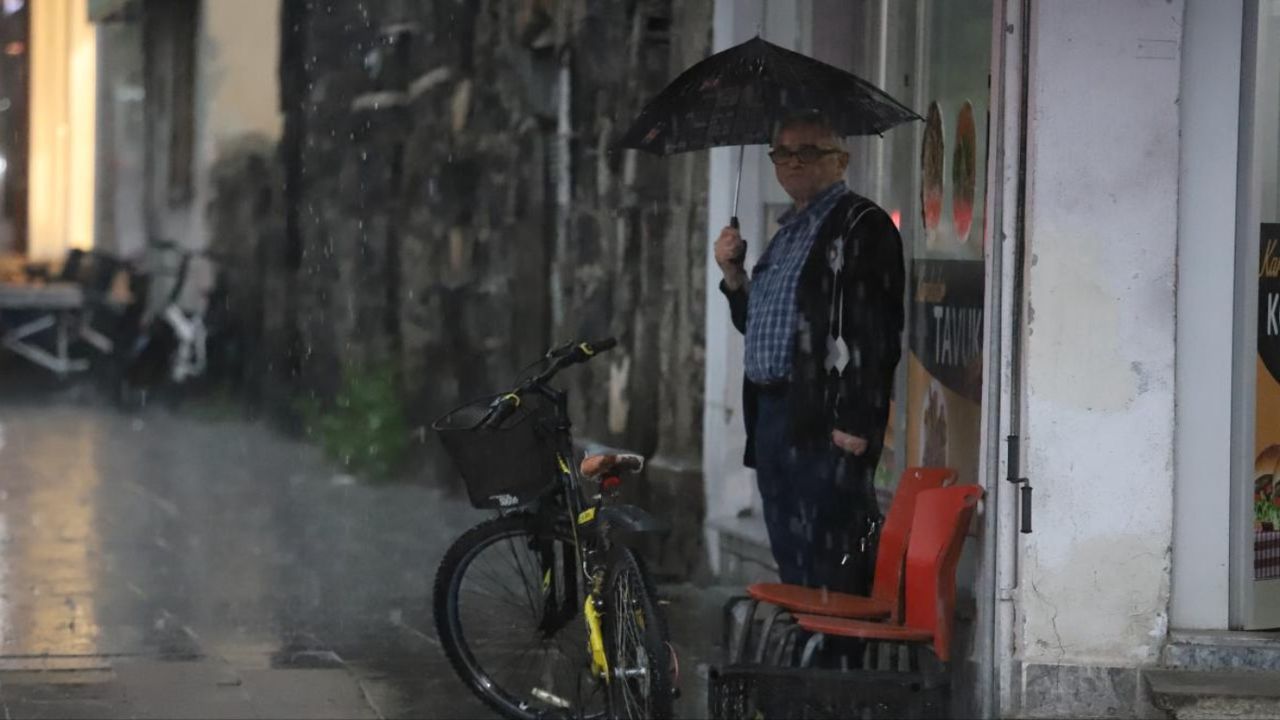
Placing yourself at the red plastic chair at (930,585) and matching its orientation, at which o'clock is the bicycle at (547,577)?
The bicycle is roughly at 12 o'clock from the red plastic chair.

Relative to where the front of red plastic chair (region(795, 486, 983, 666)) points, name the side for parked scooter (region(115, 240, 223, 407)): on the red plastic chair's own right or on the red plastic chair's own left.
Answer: on the red plastic chair's own right

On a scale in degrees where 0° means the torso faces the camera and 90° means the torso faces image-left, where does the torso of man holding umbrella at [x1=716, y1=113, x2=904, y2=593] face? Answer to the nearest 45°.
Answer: approximately 45°

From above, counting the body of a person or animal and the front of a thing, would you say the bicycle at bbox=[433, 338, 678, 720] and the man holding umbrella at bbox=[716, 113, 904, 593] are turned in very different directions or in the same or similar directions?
same or similar directions

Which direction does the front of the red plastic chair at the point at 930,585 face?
to the viewer's left

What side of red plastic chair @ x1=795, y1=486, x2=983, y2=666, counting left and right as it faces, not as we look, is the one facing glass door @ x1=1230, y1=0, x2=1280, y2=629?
back

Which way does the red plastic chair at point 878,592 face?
to the viewer's left

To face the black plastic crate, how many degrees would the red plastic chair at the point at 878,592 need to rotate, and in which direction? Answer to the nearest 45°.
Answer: approximately 90° to its left

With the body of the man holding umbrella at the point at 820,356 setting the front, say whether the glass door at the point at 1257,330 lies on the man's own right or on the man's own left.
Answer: on the man's own left

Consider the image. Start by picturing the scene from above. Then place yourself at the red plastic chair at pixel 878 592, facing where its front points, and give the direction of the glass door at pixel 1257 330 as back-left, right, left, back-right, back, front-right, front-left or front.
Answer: back

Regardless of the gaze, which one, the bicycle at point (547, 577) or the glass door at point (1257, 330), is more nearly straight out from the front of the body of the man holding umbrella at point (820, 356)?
the bicycle

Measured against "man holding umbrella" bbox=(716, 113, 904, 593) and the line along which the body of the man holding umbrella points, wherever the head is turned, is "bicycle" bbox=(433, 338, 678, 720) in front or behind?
in front
